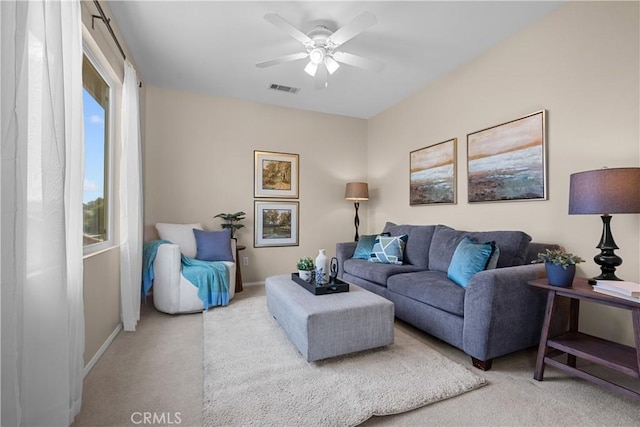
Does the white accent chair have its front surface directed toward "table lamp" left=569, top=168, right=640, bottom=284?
yes

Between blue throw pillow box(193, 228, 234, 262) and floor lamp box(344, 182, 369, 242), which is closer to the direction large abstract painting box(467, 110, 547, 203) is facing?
the blue throw pillow

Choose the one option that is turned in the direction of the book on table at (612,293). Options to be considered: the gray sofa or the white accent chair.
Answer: the white accent chair

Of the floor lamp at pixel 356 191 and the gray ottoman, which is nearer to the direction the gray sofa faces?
the gray ottoman

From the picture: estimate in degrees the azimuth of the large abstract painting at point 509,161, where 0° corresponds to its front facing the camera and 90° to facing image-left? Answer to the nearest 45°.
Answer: approximately 45°

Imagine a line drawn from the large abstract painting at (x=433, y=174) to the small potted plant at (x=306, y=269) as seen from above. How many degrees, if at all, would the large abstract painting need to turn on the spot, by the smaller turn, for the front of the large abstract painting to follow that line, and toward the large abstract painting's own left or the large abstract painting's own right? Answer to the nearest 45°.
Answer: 0° — it already faces it

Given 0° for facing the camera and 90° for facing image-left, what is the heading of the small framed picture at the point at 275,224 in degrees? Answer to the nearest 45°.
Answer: approximately 0°
